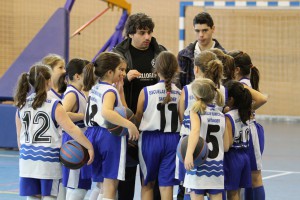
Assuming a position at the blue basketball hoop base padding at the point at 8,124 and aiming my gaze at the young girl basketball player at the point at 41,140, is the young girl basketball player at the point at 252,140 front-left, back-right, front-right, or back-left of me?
front-left

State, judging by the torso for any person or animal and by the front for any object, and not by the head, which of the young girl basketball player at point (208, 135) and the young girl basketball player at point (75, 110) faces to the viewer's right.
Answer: the young girl basketball player at point (75, 110)

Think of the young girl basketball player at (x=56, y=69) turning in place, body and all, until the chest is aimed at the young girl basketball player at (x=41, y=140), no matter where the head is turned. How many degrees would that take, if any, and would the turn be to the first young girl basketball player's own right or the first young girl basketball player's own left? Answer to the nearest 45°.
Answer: approximately 45° to the first young girl basketball player's own right

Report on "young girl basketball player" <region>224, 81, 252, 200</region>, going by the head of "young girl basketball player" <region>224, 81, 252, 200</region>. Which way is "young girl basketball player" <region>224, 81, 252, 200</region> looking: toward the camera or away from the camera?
away from the camera

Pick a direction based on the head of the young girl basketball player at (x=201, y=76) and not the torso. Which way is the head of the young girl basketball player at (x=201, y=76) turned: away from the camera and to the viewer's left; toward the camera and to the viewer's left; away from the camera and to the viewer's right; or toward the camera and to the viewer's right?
away from the camera and to the viewer's left

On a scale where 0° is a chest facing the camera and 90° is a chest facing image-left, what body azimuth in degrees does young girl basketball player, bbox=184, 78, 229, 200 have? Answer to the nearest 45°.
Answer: approximately 135°

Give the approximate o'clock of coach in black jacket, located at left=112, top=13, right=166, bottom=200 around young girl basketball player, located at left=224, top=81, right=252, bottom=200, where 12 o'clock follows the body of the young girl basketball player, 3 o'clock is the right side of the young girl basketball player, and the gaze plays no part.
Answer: The coach in black jacket is roughly at 11 o'clock from the young girl basketball player.

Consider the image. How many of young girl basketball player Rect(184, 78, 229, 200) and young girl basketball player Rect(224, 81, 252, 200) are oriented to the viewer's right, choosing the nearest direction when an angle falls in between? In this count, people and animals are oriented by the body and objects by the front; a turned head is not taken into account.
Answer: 0

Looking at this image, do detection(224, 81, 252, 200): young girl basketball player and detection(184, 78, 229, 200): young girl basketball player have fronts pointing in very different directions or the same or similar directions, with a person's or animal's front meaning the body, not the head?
same or similar directions

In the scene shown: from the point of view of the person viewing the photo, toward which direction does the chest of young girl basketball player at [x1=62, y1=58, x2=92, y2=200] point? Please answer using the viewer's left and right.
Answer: facing to the right of the viewer

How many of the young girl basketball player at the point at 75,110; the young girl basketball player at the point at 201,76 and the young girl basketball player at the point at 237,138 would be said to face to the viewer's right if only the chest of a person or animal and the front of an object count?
1

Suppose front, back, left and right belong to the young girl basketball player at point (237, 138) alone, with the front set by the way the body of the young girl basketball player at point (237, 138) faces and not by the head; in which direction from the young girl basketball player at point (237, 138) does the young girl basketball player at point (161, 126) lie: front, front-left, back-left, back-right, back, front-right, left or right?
front-left

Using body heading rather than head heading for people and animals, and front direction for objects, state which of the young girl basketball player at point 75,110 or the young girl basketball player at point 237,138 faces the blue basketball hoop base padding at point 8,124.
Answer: the young girl basketball player at point 237,138

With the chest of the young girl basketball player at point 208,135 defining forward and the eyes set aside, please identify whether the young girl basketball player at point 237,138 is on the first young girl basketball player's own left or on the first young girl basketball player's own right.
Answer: on the first young girl basketball player's own right

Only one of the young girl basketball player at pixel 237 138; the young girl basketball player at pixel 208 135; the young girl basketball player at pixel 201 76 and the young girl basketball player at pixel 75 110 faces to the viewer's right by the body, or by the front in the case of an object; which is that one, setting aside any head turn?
the young girl basketball player at pixel 75 110

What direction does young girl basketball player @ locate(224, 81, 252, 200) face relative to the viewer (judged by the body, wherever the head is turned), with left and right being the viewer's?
facing away from the viewer and to the left of the viewer

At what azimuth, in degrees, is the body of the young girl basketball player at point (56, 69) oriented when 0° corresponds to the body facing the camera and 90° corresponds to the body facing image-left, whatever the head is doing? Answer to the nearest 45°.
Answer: approximately 315°

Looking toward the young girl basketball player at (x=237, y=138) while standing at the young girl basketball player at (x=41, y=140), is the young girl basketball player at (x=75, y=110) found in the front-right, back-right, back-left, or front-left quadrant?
front-left
